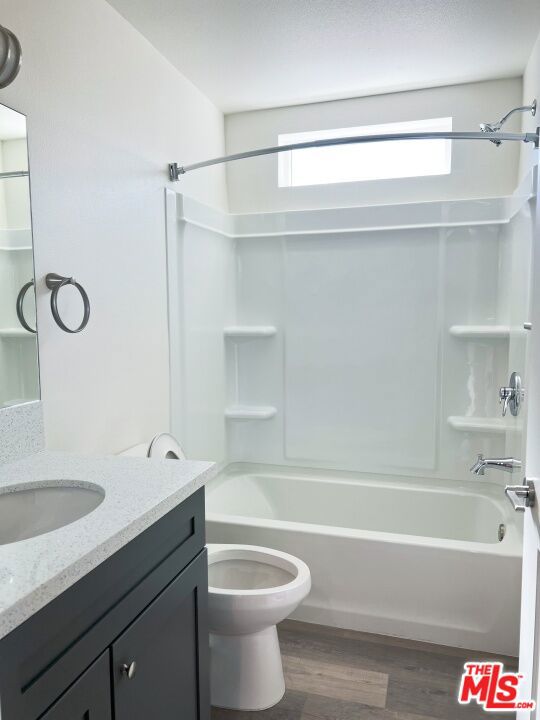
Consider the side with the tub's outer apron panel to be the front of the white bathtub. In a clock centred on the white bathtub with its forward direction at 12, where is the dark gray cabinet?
The dark gray cabinet is roughly at 1 o'clock from the white bathtub.

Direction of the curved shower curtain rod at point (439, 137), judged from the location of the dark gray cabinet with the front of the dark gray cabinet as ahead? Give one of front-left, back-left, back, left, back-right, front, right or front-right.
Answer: left

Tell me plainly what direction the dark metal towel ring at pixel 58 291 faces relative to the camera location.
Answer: facing the viewer and to the right of the viewer

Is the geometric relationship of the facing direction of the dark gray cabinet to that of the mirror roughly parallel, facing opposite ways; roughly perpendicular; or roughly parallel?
roughly parallel

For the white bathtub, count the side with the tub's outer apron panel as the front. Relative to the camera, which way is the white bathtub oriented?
toward the camera

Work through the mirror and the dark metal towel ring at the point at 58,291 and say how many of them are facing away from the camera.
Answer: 0

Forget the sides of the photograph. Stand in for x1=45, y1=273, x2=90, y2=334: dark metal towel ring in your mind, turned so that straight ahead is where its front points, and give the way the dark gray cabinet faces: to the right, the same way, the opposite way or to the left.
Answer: the same way

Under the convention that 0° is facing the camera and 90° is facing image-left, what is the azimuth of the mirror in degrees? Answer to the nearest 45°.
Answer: approximately 315°

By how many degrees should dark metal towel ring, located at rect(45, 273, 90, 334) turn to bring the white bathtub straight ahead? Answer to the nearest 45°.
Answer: approximately 45° to its left

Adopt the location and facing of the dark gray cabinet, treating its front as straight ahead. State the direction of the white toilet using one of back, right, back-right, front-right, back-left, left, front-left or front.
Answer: left

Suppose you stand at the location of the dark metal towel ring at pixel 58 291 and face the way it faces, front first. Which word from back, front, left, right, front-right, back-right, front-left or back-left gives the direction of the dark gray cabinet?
front-right

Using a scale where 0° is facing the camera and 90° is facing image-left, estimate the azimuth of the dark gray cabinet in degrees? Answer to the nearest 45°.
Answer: approximately 315°

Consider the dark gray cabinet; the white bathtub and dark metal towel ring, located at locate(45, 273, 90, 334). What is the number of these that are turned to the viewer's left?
0

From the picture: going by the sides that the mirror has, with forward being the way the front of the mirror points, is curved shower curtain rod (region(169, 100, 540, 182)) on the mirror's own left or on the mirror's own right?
on the mirror's own left

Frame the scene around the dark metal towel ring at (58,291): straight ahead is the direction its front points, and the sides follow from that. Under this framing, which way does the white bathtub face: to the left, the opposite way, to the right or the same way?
to the right

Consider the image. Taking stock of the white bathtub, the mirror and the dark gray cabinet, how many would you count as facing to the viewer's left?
0

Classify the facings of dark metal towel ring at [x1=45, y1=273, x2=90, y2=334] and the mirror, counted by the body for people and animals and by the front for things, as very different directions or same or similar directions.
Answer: same or similar directions

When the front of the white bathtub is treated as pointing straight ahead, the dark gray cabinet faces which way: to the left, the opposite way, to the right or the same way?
to the left
